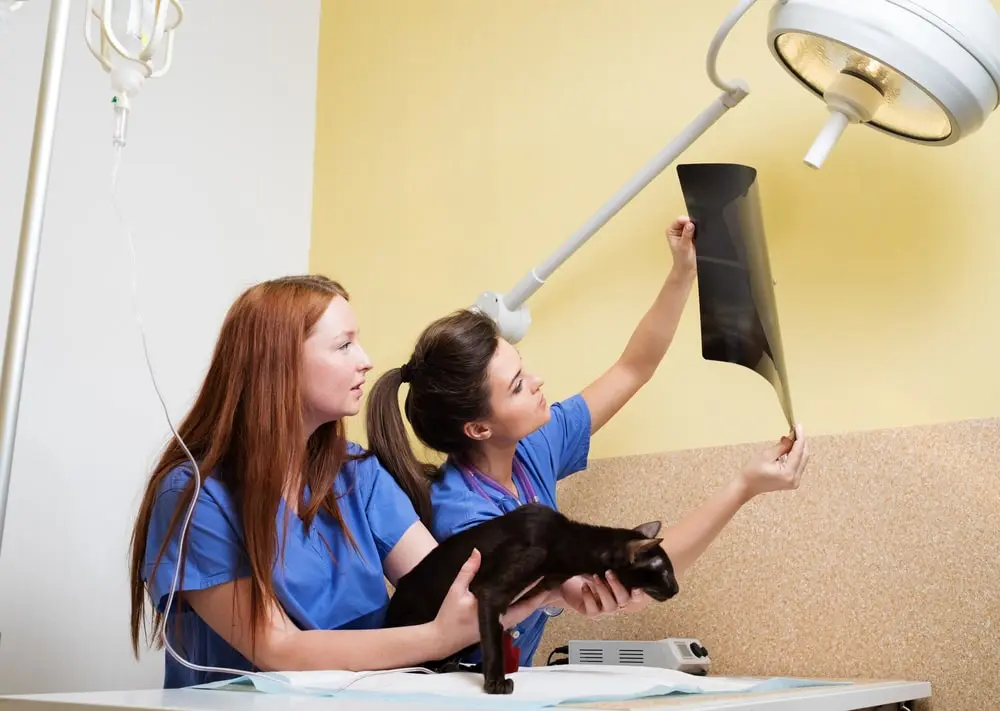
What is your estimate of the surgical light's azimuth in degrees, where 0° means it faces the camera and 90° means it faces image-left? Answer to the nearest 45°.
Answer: approximately 45°

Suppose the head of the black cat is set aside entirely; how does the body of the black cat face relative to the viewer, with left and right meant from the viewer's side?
facing to the right of the viewer

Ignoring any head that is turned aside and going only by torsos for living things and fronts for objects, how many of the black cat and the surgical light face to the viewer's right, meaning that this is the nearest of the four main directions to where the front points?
1

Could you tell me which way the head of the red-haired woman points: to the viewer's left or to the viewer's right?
to the viewer's right

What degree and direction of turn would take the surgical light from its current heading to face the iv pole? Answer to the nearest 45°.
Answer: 0° — it already faces it
